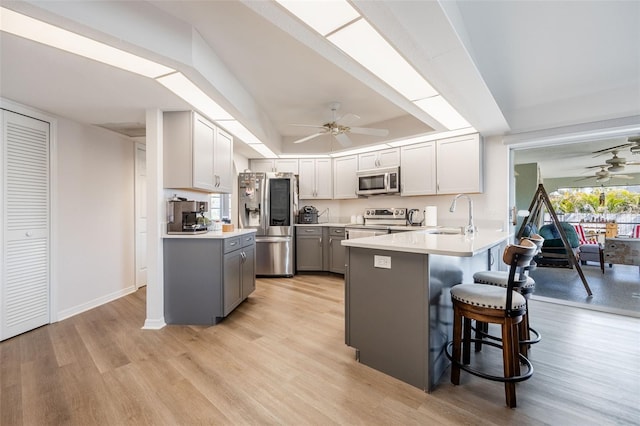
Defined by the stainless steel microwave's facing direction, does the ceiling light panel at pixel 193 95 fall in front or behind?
in front

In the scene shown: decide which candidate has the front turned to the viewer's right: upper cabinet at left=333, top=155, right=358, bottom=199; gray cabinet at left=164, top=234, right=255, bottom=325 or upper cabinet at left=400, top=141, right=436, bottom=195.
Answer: the gray cabinet

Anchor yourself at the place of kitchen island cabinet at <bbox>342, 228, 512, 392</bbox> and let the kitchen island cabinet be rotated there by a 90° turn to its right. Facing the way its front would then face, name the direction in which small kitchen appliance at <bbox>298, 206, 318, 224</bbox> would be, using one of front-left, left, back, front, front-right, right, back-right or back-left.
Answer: left

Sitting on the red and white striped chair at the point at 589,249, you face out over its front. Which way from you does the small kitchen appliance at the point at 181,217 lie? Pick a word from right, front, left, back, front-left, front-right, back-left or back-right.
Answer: right

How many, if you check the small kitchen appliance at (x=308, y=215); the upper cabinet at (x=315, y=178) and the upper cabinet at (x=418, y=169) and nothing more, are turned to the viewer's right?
0

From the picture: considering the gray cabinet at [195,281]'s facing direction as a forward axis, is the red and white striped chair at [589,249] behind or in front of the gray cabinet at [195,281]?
in front

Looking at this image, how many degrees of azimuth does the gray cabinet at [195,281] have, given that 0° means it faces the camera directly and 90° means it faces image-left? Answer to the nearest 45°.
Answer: approximately 270°

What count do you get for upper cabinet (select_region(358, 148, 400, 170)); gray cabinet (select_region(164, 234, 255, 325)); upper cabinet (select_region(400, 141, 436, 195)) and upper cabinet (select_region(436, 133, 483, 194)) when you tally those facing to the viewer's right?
1

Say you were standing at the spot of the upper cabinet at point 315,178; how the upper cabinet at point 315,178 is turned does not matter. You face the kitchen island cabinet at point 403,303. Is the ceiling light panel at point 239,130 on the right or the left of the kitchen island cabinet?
right

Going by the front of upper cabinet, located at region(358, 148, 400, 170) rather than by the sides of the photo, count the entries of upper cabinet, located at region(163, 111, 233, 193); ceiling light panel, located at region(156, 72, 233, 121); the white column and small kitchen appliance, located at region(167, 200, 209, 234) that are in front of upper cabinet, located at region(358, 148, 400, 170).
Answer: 4

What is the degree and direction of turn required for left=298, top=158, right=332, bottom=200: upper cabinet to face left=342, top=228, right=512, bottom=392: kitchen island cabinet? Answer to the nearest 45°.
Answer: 0° — it already faces it

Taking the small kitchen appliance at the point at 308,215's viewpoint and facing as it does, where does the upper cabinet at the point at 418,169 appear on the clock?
The upper cabinet is roughly at 10 o'clock from the small kitchen appliance.
